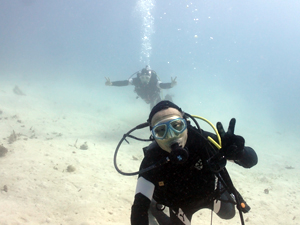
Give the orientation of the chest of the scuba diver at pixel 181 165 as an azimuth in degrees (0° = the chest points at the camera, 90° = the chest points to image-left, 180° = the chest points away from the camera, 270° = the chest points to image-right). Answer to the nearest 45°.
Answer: approximately 0°
